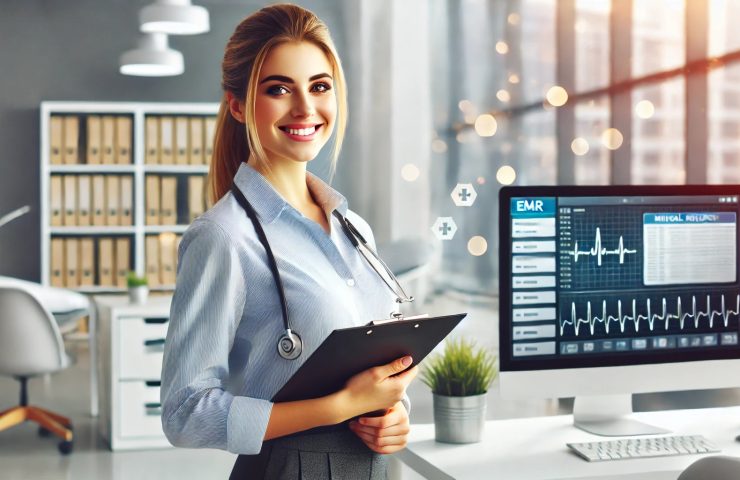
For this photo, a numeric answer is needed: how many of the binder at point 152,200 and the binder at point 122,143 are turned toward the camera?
2

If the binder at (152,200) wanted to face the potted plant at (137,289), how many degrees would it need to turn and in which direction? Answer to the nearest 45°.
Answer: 0° — it already faces it

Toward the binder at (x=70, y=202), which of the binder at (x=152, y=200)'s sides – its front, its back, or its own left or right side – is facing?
right

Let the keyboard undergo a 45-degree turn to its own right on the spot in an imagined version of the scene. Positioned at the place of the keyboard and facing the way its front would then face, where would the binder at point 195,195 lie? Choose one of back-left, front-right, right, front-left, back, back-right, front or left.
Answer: right

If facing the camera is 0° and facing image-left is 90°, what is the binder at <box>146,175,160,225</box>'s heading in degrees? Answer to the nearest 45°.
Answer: approximately 0°

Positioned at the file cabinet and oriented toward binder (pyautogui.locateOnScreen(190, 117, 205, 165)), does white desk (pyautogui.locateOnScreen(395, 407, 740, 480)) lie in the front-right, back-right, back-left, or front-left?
back-right

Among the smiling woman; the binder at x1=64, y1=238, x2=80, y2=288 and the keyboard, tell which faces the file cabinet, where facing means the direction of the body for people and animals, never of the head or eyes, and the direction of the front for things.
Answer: the binder
